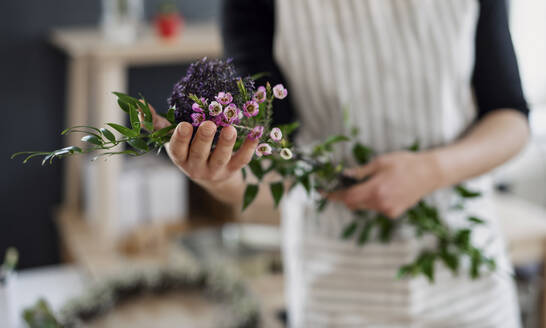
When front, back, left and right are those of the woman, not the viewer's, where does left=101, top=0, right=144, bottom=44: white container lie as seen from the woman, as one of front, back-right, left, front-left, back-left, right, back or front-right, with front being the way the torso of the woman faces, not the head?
back-right

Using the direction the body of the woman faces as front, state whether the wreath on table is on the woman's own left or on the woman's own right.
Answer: on the woman's own right

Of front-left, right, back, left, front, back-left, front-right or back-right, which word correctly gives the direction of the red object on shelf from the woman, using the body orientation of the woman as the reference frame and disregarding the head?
back-right

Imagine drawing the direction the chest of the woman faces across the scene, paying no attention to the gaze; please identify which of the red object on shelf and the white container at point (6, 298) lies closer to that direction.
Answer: the white container

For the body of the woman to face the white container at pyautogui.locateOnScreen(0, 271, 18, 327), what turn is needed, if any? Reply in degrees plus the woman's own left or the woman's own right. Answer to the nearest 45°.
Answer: approximately 90° to the woman's own right

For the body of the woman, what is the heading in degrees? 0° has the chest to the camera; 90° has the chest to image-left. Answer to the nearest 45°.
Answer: approximately 0°
